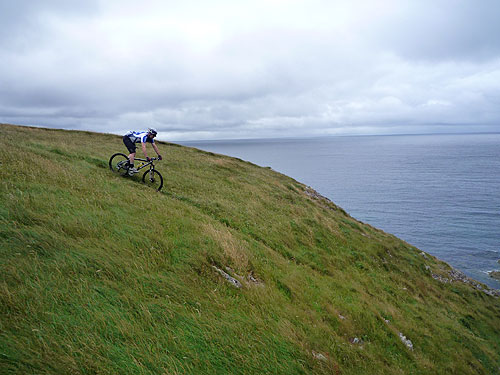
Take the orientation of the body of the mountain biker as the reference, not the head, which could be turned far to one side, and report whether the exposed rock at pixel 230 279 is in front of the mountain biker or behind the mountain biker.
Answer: in front

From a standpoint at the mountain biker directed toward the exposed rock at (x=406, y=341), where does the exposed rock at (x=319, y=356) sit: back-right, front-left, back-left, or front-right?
front-right

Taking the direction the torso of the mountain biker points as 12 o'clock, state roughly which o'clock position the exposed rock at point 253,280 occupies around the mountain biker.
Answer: The exposed rock is roughly at 1 o'clock from the mountain biker.

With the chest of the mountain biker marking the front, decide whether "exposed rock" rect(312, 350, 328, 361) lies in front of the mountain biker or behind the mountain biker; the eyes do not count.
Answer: in front

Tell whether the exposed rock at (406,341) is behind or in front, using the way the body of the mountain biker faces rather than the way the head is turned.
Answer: in front

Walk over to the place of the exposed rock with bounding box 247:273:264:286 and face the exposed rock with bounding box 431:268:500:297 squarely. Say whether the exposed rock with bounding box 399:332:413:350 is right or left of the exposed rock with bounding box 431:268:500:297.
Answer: right

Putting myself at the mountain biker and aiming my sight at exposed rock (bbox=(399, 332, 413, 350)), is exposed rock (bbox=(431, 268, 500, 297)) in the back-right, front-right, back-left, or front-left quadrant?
front-left

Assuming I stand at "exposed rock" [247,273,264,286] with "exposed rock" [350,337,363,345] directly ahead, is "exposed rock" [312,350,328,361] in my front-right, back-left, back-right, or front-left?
front-right
